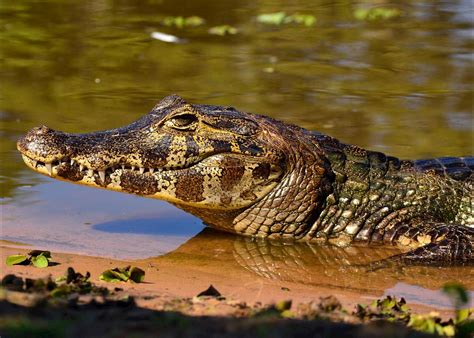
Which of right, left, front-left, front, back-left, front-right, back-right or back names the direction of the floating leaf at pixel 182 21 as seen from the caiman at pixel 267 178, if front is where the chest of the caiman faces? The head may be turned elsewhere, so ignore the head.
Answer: right

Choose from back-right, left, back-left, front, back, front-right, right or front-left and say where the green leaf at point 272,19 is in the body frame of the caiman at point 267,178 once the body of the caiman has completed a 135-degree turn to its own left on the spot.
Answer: back-left

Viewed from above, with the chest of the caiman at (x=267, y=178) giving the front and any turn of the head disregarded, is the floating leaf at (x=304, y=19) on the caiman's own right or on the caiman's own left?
on the caiman's own right

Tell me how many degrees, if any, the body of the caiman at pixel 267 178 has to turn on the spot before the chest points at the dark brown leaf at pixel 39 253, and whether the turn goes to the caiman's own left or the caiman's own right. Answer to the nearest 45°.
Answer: approximately 45° to the caiman's own left

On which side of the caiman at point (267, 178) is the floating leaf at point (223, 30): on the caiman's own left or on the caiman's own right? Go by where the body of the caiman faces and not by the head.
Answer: on the caiman's own right

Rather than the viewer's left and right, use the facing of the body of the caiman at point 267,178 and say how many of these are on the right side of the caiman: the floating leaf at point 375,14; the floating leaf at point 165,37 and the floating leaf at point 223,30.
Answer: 3

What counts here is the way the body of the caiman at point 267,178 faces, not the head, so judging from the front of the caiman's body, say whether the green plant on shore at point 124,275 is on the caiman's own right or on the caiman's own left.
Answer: on the caiman's own left

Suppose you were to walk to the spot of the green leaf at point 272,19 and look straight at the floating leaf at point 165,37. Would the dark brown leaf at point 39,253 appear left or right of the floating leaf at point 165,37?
left

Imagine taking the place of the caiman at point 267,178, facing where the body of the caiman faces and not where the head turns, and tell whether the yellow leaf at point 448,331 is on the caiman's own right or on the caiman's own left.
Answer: on the caiman's own left

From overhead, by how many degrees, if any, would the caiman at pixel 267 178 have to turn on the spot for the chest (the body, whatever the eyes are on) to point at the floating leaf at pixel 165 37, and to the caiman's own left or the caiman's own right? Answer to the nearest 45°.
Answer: approximately 90° to the caiman's own right

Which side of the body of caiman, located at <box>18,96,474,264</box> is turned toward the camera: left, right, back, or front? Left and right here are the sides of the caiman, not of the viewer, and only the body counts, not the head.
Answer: left

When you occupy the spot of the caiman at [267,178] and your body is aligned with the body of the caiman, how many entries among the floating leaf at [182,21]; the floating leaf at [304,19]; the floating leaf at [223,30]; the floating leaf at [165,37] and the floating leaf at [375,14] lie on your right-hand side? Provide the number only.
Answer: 5

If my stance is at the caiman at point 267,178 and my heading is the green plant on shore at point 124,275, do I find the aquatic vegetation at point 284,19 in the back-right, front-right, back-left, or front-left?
back-right

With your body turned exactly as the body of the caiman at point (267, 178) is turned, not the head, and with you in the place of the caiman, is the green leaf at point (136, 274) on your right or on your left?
on your left
